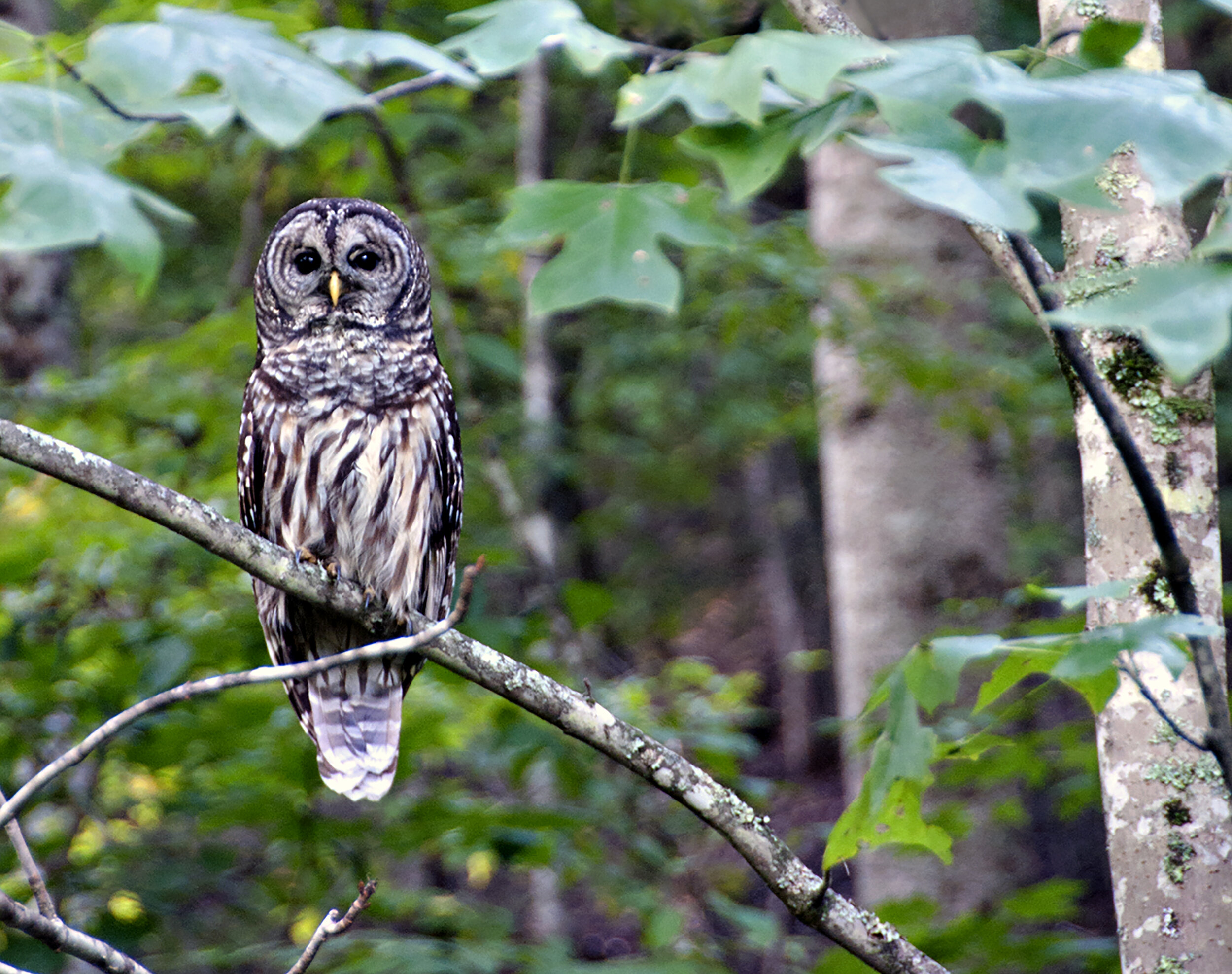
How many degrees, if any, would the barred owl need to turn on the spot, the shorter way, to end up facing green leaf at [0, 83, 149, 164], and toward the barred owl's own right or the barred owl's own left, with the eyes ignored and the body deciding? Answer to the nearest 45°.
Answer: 0° — it already faces it

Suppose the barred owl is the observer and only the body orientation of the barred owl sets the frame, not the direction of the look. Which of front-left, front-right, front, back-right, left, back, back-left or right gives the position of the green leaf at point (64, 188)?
front

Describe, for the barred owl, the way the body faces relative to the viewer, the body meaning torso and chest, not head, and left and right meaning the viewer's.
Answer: facing the viewer

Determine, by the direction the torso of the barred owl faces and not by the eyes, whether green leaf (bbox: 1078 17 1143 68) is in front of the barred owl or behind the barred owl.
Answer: in front

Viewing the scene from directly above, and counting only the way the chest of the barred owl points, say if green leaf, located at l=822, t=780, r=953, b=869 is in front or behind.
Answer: in front
